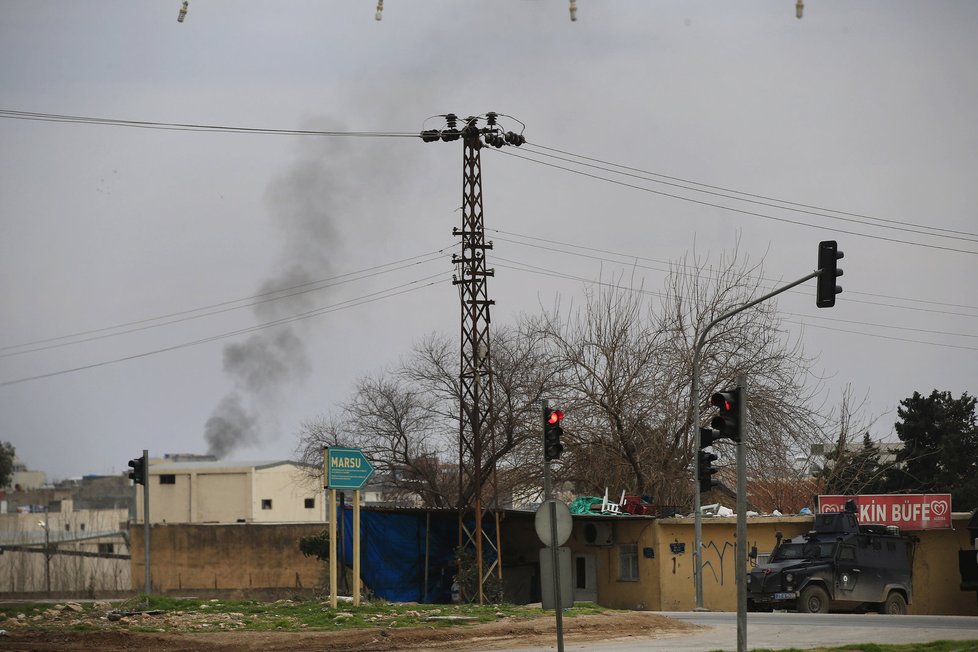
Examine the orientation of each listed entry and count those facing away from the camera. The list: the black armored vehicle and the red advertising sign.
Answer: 0

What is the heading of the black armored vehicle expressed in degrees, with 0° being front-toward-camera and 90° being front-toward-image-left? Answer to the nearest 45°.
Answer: approximately 45°

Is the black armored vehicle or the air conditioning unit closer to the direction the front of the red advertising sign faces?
the black armored vehicle

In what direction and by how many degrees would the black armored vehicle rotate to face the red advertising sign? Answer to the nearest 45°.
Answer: approximately 135° to its right

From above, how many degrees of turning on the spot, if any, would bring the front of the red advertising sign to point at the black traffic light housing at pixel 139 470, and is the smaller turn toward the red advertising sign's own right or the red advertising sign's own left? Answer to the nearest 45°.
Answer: approximately 45° to the red advertising sign's own right

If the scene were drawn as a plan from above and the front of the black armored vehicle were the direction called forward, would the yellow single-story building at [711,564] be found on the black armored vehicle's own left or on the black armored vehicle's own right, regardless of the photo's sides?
on the black armored vehicle's own right

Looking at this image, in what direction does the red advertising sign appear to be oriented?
toward the camera
